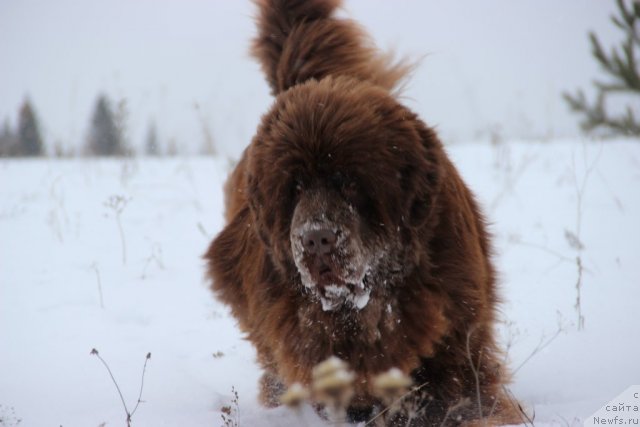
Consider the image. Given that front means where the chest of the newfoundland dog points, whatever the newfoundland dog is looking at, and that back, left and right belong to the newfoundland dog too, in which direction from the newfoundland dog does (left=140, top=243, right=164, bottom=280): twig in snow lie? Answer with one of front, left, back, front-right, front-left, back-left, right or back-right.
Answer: back-right

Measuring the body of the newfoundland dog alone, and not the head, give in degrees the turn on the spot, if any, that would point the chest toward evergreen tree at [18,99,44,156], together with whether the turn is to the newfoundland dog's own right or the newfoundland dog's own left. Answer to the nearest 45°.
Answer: approximately 135° to the newfoundland dog's own right

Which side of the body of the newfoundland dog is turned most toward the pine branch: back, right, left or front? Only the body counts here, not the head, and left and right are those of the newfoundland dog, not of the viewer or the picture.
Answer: back

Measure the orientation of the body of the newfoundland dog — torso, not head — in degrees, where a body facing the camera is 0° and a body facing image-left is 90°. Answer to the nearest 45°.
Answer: approximately 0°
